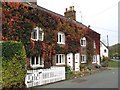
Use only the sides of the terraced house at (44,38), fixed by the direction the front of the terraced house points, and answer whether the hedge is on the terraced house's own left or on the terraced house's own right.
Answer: on the terraced house's own right

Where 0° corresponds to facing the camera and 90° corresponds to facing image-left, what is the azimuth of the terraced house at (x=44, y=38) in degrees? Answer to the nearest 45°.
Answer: approximately 315°
